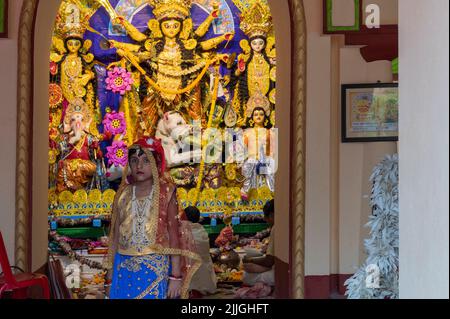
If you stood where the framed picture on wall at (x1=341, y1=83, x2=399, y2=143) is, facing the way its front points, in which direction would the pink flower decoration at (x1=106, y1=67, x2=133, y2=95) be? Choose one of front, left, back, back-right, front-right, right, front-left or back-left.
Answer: back-right

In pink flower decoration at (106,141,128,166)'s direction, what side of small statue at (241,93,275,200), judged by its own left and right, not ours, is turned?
right

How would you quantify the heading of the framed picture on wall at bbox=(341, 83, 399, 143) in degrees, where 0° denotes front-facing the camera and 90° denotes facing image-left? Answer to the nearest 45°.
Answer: approximately 0°

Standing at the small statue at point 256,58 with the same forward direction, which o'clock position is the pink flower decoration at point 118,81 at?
The pink flower decoration is roughly at 3 o'clock from the small statue.
